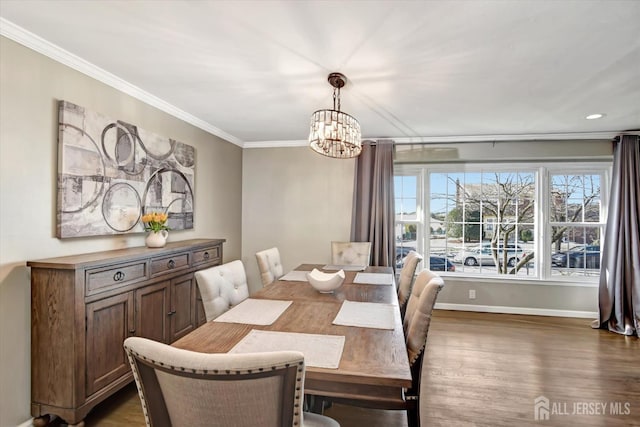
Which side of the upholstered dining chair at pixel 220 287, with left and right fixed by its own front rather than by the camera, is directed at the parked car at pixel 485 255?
left

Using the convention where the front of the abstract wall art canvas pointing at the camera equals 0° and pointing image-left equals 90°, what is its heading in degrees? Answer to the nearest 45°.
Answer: approximately 315°

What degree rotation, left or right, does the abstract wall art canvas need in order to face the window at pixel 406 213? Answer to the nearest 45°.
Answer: approximately 45° to its left

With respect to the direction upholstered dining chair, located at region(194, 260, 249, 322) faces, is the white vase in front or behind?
behind

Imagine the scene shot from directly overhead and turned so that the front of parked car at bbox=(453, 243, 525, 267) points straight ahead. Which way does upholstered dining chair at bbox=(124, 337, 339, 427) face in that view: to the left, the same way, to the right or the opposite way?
to the right

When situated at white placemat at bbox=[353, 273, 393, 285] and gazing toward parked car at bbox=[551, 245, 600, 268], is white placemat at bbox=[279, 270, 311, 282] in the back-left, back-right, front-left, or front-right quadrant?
back-left

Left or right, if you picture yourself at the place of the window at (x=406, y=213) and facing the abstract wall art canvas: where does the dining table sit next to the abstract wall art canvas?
left

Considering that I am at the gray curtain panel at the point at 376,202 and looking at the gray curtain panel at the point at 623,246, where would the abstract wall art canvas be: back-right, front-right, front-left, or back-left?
back-right

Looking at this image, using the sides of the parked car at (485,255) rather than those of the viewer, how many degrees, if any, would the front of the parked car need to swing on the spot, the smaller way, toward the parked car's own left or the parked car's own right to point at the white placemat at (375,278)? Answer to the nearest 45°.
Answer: approximately 90° to the parked car's own left

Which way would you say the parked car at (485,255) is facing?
to the viewer's left

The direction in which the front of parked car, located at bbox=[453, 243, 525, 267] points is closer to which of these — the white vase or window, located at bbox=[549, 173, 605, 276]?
the white vase
